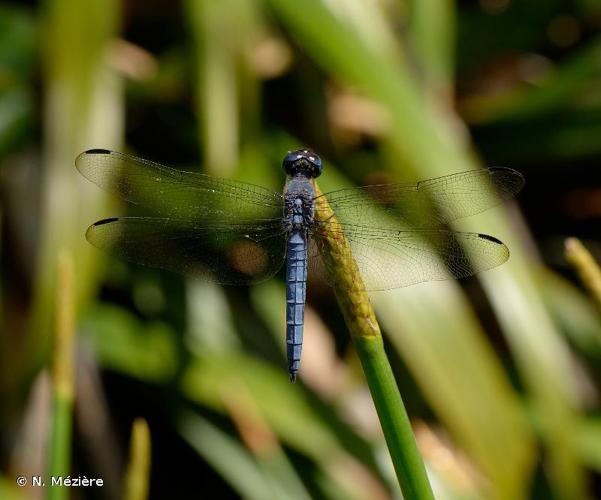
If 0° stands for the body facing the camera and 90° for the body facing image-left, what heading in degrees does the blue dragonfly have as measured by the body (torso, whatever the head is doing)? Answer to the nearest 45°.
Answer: approximately 180°
